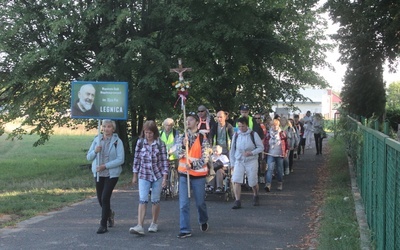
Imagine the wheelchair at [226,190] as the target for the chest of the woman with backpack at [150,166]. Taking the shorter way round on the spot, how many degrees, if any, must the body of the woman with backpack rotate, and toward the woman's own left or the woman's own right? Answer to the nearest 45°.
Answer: approximately 135° to the woman's own left

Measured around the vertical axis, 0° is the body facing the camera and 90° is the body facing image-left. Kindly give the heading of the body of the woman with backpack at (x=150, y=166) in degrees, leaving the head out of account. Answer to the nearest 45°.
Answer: approximately 0°

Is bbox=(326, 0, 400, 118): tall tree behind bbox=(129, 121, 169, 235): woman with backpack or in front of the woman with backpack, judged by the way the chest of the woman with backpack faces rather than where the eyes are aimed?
behind

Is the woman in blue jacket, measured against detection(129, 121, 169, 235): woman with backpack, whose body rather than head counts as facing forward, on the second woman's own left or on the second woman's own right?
on the second woman's own right

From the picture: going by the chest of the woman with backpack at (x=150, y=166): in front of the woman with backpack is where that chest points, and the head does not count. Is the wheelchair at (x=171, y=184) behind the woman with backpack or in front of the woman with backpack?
behind

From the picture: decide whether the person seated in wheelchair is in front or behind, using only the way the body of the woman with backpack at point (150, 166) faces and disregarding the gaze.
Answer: behind
